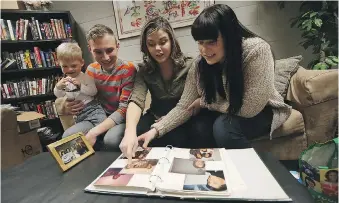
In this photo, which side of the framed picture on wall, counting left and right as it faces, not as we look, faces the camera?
front

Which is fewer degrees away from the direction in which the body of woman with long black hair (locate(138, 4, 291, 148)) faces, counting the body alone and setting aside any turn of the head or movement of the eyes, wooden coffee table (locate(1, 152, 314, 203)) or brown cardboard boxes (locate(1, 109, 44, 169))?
the wooden coffee table

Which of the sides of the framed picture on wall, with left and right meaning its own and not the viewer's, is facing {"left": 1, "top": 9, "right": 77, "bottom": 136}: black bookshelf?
right

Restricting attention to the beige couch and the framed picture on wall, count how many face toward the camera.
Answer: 2

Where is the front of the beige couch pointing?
toward the camera

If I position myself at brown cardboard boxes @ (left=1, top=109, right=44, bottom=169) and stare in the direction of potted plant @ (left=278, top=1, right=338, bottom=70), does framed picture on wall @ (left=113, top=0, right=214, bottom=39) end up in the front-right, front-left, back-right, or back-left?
front-left

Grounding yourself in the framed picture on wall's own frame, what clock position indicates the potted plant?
The potted plant is roughly at 10 o'clock from the framed picture on wall.

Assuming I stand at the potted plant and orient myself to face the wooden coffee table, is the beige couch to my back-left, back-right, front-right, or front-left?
front-right

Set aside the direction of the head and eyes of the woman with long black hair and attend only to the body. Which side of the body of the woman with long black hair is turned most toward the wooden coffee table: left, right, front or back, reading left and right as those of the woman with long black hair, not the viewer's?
front

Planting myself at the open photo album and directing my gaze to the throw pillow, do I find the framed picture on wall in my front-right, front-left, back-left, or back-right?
front-left

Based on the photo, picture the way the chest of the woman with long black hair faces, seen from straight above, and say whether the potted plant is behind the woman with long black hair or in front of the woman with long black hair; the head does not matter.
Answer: behind

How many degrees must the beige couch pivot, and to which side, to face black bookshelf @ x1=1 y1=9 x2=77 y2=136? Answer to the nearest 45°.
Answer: approximately 135° to its right

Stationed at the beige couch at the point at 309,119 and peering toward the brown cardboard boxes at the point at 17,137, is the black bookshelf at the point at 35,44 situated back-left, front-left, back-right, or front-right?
front-right

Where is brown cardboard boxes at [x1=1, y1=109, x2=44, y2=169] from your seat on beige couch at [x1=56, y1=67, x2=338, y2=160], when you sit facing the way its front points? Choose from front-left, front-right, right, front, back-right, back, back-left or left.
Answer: right

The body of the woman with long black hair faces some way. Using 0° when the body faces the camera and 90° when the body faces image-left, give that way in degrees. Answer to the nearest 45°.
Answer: approximately 45°

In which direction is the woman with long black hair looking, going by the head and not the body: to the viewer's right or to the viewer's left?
to the viewer's left

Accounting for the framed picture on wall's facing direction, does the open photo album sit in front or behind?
in front
